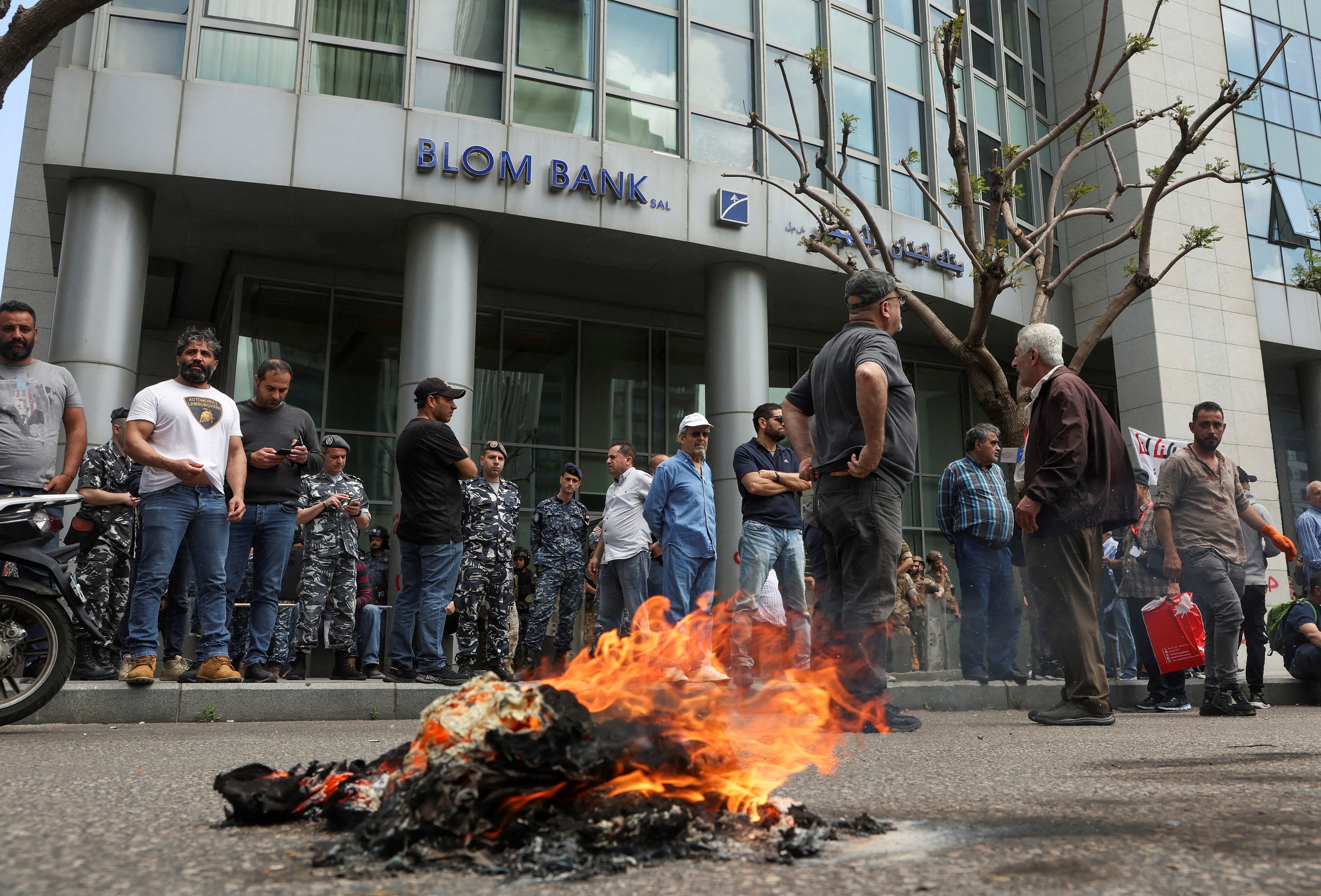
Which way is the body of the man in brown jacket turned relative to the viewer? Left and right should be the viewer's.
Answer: facing to the left of the viewer

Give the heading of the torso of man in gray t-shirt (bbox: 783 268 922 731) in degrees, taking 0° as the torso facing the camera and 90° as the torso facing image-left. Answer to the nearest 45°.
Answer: approximately 225°

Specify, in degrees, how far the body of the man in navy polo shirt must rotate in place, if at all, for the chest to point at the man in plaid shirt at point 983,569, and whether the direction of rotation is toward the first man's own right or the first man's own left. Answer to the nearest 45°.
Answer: approximately 90° to the first man's own left

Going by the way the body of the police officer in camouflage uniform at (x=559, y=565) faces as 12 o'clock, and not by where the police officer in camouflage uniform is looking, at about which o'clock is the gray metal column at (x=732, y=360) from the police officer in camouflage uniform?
The gray metal column is roughly at 7 o'clock from the police officer in camouflage uniform.

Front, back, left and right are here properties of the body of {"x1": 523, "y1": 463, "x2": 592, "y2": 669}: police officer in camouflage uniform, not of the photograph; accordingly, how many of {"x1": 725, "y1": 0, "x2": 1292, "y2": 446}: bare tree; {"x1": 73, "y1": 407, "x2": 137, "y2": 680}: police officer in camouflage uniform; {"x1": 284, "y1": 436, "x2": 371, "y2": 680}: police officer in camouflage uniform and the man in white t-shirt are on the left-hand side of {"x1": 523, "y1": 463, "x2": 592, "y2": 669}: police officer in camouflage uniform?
1

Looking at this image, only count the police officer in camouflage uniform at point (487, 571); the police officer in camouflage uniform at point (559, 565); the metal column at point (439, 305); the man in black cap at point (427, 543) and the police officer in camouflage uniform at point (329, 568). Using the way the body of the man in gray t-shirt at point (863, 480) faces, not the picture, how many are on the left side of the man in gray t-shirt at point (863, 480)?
5

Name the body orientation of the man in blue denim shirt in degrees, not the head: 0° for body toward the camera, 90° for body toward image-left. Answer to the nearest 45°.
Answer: approximately 315°

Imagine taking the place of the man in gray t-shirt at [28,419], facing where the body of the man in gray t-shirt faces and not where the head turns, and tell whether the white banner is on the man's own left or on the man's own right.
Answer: on the man's own left

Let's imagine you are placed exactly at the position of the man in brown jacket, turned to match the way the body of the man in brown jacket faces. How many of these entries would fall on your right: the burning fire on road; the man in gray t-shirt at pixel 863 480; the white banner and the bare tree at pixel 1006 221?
2

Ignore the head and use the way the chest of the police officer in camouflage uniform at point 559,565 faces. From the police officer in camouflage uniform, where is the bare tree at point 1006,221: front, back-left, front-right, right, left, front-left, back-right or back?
left

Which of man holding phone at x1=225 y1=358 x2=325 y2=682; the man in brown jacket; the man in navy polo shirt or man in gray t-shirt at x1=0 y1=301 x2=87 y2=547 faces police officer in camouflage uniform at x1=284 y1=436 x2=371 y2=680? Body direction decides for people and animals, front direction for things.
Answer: the man in brown jacket

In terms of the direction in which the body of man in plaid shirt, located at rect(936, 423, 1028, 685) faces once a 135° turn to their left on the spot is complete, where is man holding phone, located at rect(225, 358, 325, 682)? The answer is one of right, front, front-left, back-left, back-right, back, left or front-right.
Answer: back-left

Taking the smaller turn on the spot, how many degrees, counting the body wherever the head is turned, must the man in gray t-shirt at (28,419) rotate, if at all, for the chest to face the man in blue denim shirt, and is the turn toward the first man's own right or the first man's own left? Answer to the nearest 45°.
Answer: approximately 90° to the first man's own left

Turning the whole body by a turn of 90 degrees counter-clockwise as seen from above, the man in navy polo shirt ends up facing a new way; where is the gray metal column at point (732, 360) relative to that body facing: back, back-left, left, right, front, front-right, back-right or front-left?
front-left

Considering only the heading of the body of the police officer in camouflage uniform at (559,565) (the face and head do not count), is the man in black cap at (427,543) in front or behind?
in front

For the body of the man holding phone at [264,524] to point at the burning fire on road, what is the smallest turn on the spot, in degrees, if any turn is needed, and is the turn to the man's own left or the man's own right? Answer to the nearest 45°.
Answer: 0° — they already face it

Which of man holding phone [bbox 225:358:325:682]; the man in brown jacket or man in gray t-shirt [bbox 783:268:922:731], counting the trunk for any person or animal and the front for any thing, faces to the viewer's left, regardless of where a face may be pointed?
the man in brown jacket
